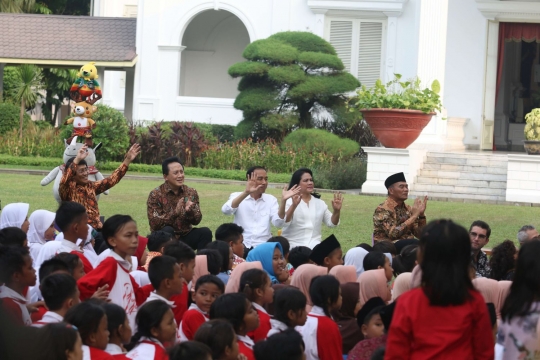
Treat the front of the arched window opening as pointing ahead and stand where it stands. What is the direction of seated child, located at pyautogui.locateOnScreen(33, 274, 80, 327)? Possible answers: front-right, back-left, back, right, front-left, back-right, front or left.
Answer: front

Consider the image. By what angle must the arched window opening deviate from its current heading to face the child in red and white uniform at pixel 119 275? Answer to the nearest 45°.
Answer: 0° — it already faces them

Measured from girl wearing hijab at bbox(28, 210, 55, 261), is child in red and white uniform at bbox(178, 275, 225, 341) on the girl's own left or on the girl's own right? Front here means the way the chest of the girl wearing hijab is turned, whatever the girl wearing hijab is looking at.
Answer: on the girl's own right

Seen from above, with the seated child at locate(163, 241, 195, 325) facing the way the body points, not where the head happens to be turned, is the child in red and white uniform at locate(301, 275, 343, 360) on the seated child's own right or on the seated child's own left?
on the seated child's own right

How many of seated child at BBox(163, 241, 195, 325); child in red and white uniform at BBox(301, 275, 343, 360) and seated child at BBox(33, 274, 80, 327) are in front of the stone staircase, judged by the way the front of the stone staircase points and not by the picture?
3

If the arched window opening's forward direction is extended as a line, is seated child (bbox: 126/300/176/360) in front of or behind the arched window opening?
in front

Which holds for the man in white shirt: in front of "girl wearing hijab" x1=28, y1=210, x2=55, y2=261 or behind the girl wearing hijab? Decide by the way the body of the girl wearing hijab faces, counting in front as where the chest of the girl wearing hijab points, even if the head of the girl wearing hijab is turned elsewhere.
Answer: in front

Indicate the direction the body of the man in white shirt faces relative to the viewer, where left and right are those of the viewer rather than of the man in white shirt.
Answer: facing the viewer

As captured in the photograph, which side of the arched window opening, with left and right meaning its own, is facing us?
front
